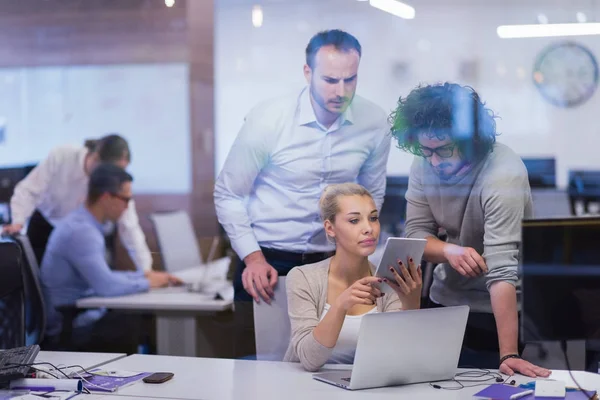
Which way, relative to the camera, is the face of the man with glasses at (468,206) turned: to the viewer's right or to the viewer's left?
to the viewer's left

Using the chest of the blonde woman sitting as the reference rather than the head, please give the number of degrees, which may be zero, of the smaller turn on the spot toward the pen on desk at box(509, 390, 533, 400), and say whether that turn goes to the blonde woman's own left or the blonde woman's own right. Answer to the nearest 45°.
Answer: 0° — they already face it

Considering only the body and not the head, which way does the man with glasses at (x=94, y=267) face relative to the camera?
to the viewer's right

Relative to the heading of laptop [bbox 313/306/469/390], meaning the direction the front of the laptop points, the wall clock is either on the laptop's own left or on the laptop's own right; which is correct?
on the laptop's own right

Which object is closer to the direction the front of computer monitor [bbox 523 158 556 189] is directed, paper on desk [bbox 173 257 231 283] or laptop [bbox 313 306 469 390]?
the laptop

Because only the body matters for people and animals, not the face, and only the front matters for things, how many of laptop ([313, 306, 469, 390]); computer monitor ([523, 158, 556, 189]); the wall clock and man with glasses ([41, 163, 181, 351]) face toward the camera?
2

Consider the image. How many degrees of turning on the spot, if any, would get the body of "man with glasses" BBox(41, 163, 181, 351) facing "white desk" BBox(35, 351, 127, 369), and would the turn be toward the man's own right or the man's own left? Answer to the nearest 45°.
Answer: approximately 90° to the man's own right

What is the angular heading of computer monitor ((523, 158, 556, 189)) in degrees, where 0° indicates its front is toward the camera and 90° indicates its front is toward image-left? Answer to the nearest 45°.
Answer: approximately 0°
